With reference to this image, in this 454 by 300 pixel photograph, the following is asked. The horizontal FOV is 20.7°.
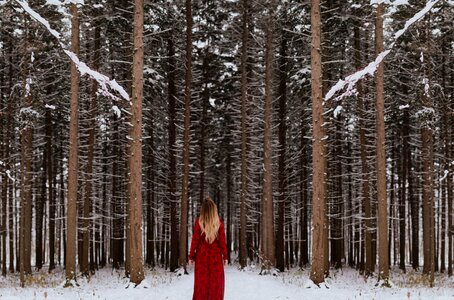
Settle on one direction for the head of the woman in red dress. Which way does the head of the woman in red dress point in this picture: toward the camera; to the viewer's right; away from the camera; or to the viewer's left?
away from the camera

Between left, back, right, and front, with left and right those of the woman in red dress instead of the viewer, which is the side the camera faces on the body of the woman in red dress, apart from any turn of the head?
back
